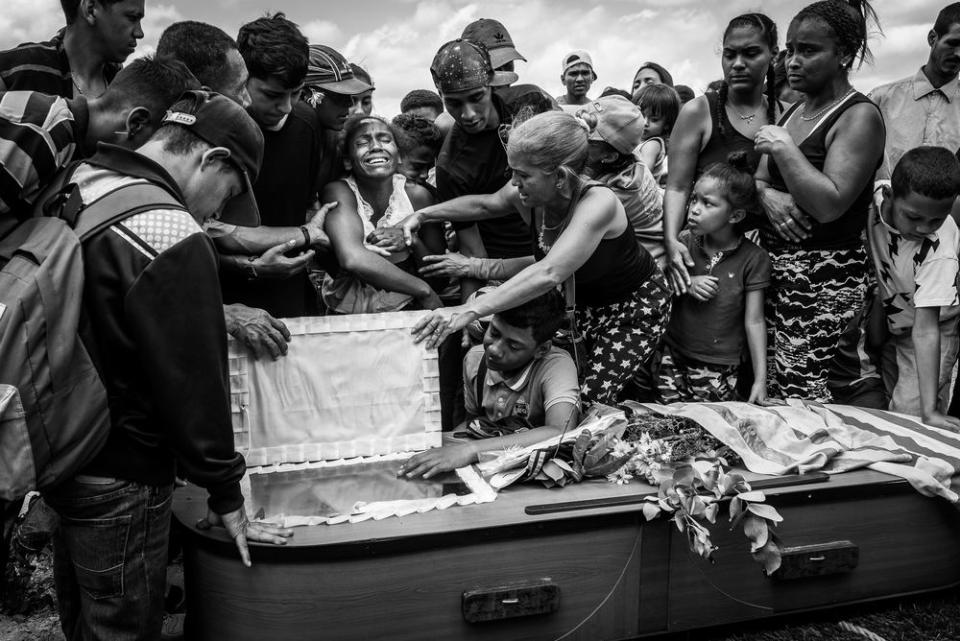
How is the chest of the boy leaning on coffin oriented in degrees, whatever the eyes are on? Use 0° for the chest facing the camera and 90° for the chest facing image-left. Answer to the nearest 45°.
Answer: approximately 45°

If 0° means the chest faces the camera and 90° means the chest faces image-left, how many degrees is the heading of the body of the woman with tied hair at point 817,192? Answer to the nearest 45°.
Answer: approximately 45°

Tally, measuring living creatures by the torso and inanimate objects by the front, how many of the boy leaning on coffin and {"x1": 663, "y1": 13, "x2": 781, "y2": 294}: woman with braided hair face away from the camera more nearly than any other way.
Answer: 0

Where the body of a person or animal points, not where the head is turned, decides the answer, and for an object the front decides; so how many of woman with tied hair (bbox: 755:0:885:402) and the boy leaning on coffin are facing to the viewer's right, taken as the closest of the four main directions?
0

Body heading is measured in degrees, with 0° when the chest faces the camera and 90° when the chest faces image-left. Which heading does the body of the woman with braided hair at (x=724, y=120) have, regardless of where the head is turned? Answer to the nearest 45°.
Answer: approximately 0°

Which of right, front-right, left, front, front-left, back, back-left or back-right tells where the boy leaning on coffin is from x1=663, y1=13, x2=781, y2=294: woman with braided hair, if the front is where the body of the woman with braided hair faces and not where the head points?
front-right
